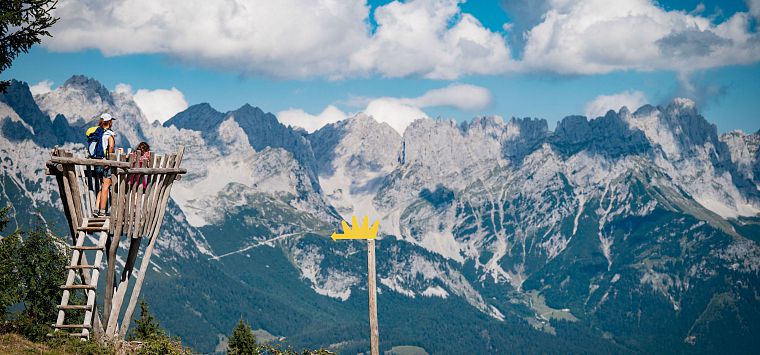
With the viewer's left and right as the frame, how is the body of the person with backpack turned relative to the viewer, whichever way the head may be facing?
facing away from the viewer and to the right of the viewer

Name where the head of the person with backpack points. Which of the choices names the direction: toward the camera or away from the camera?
away from the camera

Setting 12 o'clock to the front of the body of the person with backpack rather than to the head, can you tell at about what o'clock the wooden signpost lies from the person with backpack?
The wooden signpost is roughly at 2 o'clock from the person with backpack.
